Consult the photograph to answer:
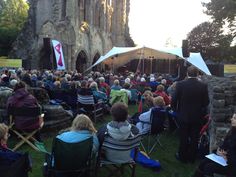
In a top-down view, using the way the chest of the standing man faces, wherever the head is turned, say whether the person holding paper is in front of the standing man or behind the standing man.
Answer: behind

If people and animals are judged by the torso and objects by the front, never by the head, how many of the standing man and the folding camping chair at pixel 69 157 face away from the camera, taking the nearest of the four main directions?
2

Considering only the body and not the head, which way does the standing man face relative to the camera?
away from the camera

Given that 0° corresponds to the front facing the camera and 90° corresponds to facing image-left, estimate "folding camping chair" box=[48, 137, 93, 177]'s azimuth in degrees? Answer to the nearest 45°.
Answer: approximately 180°

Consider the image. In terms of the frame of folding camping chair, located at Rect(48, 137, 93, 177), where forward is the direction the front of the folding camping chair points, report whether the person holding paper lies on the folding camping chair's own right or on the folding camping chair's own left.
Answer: on the folding camping chair's own right

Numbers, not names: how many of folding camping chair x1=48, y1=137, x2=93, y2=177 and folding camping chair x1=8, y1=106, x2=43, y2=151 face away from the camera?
2

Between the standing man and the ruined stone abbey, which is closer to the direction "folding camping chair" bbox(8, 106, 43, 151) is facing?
the ruined stone abbey

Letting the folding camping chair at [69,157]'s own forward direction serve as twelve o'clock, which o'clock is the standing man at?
The standing man is roughly at 2 o'clock from the folding camping chair.

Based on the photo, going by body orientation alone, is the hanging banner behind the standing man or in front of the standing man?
in front

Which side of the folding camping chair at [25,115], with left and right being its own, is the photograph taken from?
back

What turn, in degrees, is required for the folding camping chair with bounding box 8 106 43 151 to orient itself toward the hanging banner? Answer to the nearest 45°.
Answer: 0° — it already faces it
